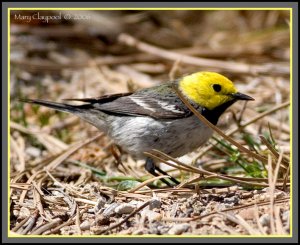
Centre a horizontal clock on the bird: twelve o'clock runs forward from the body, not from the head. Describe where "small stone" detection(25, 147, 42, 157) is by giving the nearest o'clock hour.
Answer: The small stone is roughly at 7 o'clock from the bird.

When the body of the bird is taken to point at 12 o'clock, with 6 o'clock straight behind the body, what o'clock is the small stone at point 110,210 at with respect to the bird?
The small stone is roughly at 4 o'clock from the bird.

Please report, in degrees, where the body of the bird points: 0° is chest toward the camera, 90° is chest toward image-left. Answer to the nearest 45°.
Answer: approximately 270°

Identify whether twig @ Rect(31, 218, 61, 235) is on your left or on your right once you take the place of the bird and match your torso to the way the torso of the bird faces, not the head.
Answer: on your right

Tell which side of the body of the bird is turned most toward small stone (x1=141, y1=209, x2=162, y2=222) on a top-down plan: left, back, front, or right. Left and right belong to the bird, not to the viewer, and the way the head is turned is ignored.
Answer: right

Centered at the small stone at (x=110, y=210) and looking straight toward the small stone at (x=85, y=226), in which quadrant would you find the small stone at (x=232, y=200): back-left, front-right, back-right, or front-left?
back-left

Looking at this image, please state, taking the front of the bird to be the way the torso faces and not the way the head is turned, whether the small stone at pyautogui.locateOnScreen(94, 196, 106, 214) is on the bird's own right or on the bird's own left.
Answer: on the bird's own right

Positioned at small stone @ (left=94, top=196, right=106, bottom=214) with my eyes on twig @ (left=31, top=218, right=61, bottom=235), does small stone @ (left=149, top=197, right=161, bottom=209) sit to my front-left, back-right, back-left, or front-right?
back-left

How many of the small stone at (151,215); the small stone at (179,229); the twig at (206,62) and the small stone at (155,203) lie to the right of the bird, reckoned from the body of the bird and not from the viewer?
3
